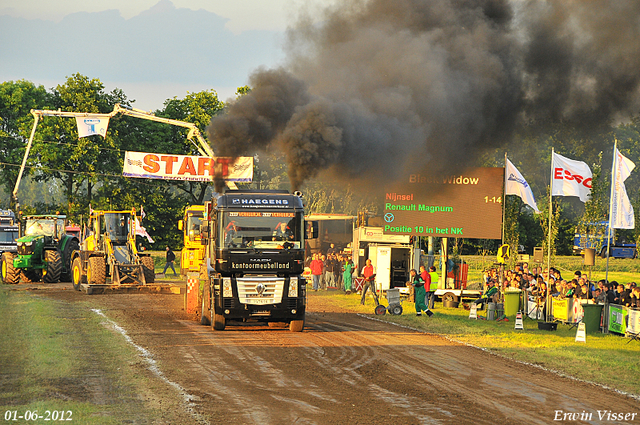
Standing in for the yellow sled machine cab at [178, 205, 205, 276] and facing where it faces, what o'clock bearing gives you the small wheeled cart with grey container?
The small wheeled cart with grey container is roughly at 11 o'clock from the yellow sled machine cab.

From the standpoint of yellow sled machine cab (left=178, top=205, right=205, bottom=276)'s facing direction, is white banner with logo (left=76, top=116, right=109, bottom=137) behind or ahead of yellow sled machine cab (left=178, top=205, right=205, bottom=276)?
behind

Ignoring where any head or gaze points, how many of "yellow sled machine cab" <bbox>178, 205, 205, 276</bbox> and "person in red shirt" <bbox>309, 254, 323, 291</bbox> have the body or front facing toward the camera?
2

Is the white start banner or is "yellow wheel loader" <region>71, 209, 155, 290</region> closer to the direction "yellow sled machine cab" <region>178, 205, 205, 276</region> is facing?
the yellow wheel loader

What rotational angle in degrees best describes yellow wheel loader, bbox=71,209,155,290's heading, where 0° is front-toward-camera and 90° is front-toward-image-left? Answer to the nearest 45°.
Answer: approximately 315°

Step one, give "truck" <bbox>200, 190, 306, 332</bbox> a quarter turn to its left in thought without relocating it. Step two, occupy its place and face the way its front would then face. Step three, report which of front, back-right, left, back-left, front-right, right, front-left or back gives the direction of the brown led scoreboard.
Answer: front-left

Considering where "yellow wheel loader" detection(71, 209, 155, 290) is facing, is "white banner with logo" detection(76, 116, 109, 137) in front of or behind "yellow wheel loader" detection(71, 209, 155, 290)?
behind
